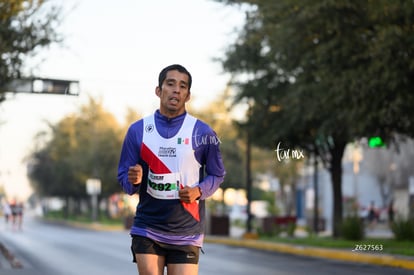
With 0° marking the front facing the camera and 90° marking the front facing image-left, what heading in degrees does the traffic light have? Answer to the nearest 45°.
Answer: approximately 0°
